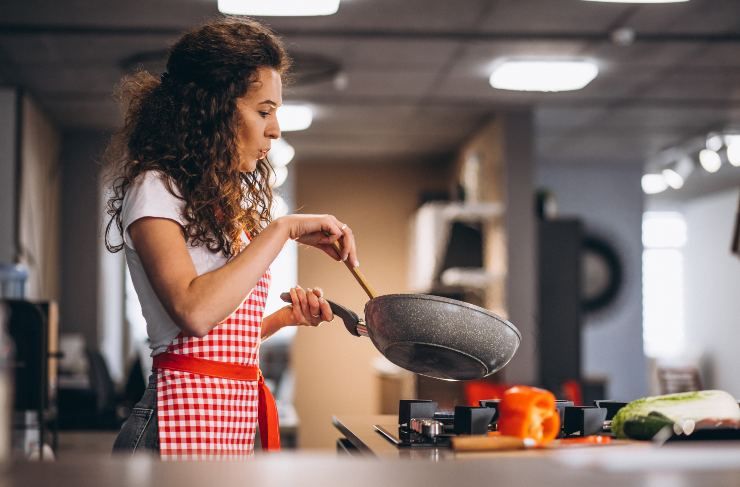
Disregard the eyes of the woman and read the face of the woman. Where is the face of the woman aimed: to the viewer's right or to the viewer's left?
to the viewer's right

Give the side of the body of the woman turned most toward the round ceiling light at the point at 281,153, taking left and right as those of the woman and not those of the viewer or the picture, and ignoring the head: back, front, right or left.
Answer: left

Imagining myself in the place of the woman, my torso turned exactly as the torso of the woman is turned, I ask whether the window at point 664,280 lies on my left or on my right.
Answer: on my left

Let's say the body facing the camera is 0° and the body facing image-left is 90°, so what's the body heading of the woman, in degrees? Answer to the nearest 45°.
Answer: approximately 270°

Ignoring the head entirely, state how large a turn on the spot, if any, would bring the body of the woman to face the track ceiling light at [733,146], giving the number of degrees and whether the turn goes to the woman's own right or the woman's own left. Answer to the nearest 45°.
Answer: approximately 45° to the woman's own left
